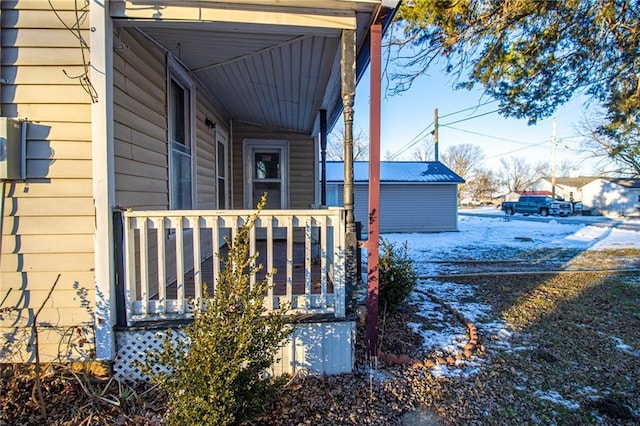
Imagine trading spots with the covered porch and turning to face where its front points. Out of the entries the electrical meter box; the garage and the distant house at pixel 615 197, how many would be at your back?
1

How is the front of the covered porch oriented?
to the viewer's right

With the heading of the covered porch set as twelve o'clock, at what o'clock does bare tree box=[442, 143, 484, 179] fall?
The bare tree is roughly at 10 o'clock from the covered porch.

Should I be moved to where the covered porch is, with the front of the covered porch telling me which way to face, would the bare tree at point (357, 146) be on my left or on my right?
on my left

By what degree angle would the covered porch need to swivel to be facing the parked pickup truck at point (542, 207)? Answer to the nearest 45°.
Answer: approximately 45° to its left

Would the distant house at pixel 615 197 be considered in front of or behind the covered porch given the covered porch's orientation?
in front

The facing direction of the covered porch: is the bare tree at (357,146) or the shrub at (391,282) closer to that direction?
the shrub

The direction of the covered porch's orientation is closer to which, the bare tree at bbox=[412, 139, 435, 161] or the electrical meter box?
the bare tree

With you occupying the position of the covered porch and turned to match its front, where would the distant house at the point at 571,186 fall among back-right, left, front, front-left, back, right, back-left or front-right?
front-left

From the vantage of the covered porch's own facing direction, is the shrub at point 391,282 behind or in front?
in front
